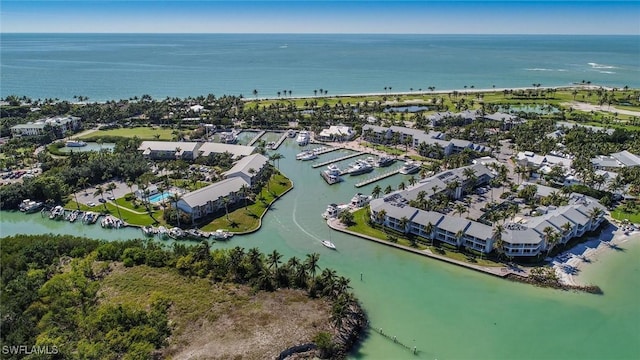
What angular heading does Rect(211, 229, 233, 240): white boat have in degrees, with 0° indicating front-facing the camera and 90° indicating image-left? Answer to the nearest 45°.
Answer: approximately 270°

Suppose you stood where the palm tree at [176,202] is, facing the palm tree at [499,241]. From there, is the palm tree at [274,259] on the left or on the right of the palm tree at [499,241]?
right

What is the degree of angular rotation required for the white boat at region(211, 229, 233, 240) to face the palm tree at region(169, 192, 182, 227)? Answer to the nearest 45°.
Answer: approximately 135° to its left

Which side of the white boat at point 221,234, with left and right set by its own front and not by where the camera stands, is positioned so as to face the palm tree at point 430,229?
front

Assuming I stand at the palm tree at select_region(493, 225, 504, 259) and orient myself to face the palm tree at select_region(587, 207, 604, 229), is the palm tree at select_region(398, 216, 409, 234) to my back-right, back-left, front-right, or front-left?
back-left
